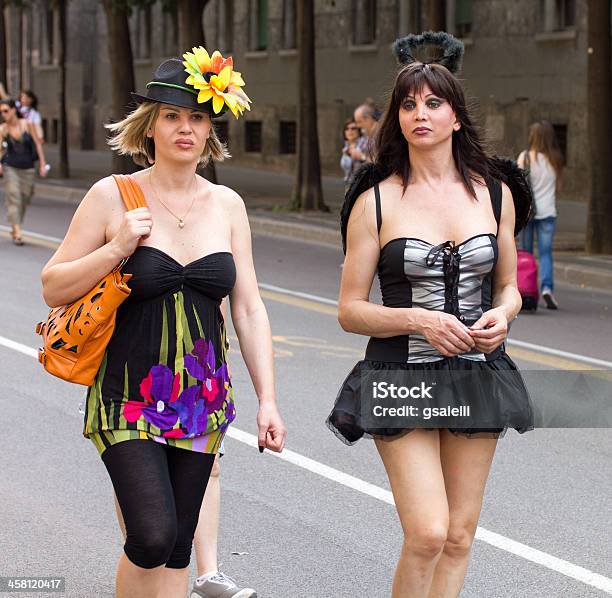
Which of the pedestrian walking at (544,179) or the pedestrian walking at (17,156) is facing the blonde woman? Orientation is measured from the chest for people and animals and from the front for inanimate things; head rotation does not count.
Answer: the pedestrian walking at (17,156)

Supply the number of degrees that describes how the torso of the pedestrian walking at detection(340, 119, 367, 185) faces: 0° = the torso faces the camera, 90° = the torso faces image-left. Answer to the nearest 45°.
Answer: approximately 0°

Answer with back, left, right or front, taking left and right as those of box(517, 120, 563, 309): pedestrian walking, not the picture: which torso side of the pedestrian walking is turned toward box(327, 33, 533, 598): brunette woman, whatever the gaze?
back

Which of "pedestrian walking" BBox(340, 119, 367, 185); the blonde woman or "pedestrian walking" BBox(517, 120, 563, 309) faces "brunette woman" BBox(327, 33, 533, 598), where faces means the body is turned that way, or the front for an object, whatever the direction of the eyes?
"pedestrian walking" BBox(340, 119, 367, 185)

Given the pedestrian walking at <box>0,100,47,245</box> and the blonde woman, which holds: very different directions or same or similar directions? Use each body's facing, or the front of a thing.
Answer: same or similar directions

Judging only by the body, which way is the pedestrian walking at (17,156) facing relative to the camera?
toward the camera

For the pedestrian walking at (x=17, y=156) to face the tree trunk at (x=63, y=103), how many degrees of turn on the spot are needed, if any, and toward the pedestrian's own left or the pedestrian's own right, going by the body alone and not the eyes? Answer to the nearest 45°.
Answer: approximately 180°

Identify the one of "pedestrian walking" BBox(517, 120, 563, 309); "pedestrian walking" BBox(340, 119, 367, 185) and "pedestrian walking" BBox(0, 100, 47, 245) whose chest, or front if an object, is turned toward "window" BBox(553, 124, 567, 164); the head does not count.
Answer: "pedestrian walking" BBox(517, 120, 563, 309)

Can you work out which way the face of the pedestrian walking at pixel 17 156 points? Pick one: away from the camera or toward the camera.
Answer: toward the camera

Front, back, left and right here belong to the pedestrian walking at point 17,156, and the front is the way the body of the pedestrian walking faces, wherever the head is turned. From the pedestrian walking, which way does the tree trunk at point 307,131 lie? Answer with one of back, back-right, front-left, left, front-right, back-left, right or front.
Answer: back-left

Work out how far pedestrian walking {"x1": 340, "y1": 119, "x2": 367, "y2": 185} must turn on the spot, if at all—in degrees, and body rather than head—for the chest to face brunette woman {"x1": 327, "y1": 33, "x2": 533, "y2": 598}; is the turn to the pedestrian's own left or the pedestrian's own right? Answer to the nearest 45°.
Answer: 0° — they already face them

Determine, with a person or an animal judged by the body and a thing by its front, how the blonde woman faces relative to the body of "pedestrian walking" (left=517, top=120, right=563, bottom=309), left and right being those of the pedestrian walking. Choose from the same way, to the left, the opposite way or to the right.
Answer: the opposite way

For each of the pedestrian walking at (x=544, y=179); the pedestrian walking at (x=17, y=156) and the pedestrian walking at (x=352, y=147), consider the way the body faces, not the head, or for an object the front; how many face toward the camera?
2

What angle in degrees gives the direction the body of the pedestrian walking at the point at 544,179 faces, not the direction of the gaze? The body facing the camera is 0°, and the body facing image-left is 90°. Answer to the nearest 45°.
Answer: approximately 180°

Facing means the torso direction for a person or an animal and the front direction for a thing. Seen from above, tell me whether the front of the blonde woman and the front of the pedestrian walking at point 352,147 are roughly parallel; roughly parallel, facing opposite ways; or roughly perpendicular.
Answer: roughly parallel

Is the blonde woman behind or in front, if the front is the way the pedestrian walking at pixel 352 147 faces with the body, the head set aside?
in front
